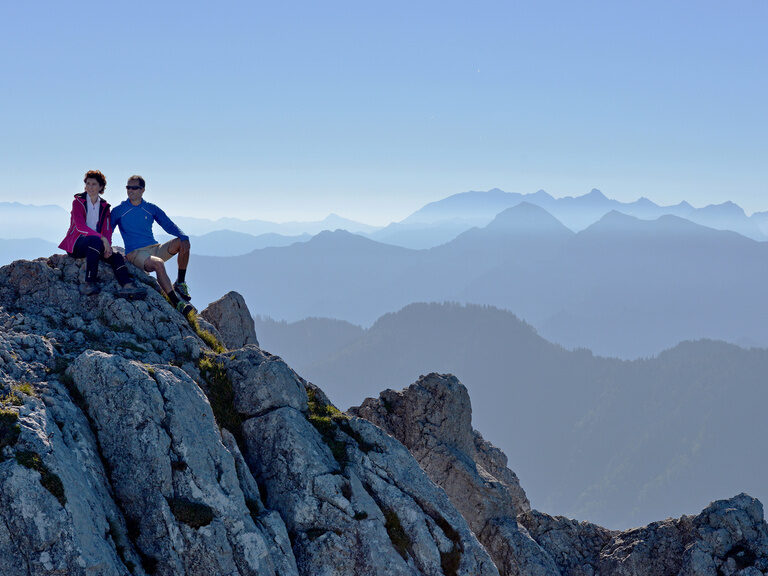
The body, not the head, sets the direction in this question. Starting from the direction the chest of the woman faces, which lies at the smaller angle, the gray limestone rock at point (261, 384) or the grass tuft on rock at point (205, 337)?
the gray limestone rock

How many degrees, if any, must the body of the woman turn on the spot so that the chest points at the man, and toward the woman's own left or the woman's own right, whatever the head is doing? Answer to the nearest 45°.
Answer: approximately 90° to the woman's own left

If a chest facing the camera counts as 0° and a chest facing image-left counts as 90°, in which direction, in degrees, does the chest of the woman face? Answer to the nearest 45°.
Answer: approximately 315°

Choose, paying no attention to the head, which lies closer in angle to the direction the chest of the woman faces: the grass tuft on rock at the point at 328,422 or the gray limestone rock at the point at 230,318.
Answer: the grass tuft on rock

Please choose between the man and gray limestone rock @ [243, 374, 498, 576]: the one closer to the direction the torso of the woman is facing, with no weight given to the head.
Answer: the gray limestone rock

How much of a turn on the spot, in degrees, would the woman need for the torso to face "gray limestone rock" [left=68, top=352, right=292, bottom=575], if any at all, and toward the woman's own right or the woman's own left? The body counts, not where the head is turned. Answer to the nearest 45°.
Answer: approximately 45° to the woman's own right
